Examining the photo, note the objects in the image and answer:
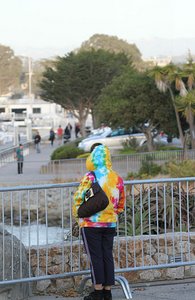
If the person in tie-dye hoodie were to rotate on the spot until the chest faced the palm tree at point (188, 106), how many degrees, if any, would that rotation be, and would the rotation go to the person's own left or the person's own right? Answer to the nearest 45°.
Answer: approximately 45° to the person's own right

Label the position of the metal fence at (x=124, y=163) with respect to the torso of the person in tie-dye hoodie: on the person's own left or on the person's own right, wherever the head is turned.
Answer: on the person's own right

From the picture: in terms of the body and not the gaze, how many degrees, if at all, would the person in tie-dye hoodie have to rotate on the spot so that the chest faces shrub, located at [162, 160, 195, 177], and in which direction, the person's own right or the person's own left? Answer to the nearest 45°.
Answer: approximately 45° to the person's own right

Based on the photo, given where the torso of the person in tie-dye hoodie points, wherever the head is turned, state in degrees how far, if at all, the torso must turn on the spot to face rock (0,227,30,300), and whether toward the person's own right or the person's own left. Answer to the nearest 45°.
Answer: approximately 45° to the person's own left

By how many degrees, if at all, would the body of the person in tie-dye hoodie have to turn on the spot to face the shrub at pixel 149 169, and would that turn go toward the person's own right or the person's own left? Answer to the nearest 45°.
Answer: approximately 45° to the person's own right

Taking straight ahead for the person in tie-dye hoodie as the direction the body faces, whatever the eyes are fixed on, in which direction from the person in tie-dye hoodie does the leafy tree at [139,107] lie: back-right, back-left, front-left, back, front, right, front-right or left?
front-right

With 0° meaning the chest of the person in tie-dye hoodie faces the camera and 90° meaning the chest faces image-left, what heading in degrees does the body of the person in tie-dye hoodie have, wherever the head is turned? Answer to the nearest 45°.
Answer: approximately 135°

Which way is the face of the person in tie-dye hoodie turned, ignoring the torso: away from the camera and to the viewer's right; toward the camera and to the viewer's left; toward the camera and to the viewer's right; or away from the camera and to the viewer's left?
away from the camera and to the viewer's left

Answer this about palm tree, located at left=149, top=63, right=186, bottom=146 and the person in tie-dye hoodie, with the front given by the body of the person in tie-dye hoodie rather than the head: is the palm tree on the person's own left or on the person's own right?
on the person's own right
